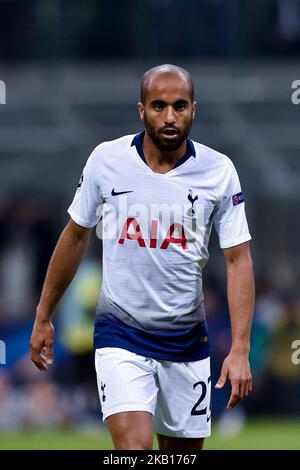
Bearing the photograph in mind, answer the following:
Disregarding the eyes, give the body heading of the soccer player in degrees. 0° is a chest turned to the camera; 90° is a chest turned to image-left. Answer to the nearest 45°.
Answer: approximately 0°
